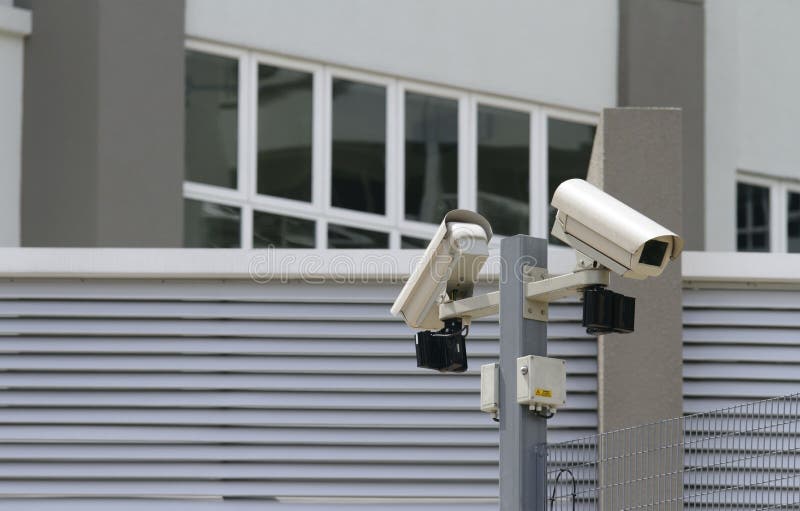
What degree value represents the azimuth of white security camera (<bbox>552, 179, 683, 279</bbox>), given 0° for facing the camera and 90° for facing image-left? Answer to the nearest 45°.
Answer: approximately 315°

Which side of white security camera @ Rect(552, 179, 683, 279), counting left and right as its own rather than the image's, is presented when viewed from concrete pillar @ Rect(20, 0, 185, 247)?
back

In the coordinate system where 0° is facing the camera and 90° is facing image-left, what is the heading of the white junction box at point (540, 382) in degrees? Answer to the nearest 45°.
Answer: approximately 315°

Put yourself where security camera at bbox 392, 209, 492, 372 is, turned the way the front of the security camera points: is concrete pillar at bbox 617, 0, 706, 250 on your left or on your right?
on your right

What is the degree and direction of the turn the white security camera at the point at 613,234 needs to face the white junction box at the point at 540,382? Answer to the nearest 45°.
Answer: approximately 180°

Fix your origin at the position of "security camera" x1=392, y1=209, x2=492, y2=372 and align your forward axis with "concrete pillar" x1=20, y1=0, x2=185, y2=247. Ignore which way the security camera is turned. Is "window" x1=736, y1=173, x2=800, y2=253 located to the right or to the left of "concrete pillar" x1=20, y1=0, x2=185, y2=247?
right

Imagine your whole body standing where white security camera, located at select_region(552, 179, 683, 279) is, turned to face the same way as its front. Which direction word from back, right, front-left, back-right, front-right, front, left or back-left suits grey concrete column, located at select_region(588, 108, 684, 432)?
back-left

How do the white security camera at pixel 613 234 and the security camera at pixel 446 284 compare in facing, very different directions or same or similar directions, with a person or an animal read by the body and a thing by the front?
very different directions

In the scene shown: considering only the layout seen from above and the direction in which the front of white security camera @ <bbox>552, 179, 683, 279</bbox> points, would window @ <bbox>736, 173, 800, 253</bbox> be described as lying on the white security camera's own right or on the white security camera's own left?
on the white security camera's own left
